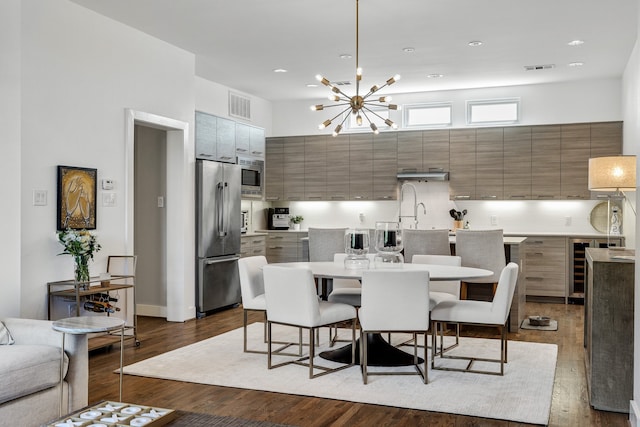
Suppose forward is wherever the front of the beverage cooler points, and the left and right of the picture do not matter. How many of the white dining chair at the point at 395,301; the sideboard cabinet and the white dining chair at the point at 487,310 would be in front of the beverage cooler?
3

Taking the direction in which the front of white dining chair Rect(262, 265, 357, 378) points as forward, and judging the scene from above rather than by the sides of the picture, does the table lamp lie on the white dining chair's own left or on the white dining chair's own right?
on the white dining chair's own right

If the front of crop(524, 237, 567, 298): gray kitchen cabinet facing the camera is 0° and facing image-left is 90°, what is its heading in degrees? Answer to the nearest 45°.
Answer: approximately 0°

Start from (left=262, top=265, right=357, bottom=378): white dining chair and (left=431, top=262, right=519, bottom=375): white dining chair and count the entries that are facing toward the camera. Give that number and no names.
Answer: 0

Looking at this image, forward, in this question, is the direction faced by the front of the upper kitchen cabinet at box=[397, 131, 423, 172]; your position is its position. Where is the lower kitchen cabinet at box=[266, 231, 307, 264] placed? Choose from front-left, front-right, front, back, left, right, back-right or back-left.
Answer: right

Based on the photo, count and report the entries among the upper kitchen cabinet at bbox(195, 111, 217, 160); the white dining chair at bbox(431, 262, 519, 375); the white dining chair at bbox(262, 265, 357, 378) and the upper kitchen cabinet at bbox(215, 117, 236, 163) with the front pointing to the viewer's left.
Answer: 1

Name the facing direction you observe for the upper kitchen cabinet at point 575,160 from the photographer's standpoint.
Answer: facing the viewer

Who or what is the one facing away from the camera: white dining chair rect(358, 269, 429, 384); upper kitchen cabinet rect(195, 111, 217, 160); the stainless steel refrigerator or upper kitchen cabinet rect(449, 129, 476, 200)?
the white dining chair

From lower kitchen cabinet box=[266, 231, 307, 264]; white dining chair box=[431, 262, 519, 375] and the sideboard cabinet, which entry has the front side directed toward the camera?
the lower kitchen cabinet

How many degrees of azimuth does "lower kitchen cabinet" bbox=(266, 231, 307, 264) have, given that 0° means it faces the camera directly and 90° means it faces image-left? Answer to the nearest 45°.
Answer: approximately 0°

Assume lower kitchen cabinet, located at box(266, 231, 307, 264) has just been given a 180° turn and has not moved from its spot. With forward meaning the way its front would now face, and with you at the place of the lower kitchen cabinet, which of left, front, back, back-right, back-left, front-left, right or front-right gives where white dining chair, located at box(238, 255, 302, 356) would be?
back

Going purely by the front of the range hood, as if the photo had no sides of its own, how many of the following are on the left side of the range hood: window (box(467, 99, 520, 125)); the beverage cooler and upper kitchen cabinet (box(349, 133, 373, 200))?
2

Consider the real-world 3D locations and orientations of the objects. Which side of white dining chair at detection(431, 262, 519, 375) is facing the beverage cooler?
right

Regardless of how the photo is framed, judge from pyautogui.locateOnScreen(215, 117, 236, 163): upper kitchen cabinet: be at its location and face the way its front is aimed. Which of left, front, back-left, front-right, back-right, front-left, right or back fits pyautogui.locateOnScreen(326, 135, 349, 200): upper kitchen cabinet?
left

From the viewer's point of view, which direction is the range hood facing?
toward the camera

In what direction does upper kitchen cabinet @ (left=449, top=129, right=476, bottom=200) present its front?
toward the camera

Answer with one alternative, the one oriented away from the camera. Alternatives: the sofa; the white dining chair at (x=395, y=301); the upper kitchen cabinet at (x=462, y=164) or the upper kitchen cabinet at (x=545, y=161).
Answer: the white dining chair

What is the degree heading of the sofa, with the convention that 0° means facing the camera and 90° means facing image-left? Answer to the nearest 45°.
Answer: approximately 315°
